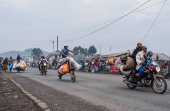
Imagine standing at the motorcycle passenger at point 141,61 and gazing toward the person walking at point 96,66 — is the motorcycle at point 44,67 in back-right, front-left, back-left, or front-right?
front-left

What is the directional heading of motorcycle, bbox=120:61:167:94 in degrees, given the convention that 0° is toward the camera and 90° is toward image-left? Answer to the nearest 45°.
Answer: approximately 315°

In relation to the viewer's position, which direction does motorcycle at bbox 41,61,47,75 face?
facing the viewer

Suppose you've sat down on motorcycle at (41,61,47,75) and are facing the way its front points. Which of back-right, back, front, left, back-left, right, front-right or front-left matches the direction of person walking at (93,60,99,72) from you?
back-left

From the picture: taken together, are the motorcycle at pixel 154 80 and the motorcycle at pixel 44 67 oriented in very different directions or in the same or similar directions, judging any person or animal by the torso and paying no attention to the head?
same or similar directions

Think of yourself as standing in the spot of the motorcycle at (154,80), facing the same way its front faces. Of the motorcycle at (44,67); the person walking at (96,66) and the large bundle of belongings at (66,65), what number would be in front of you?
0
